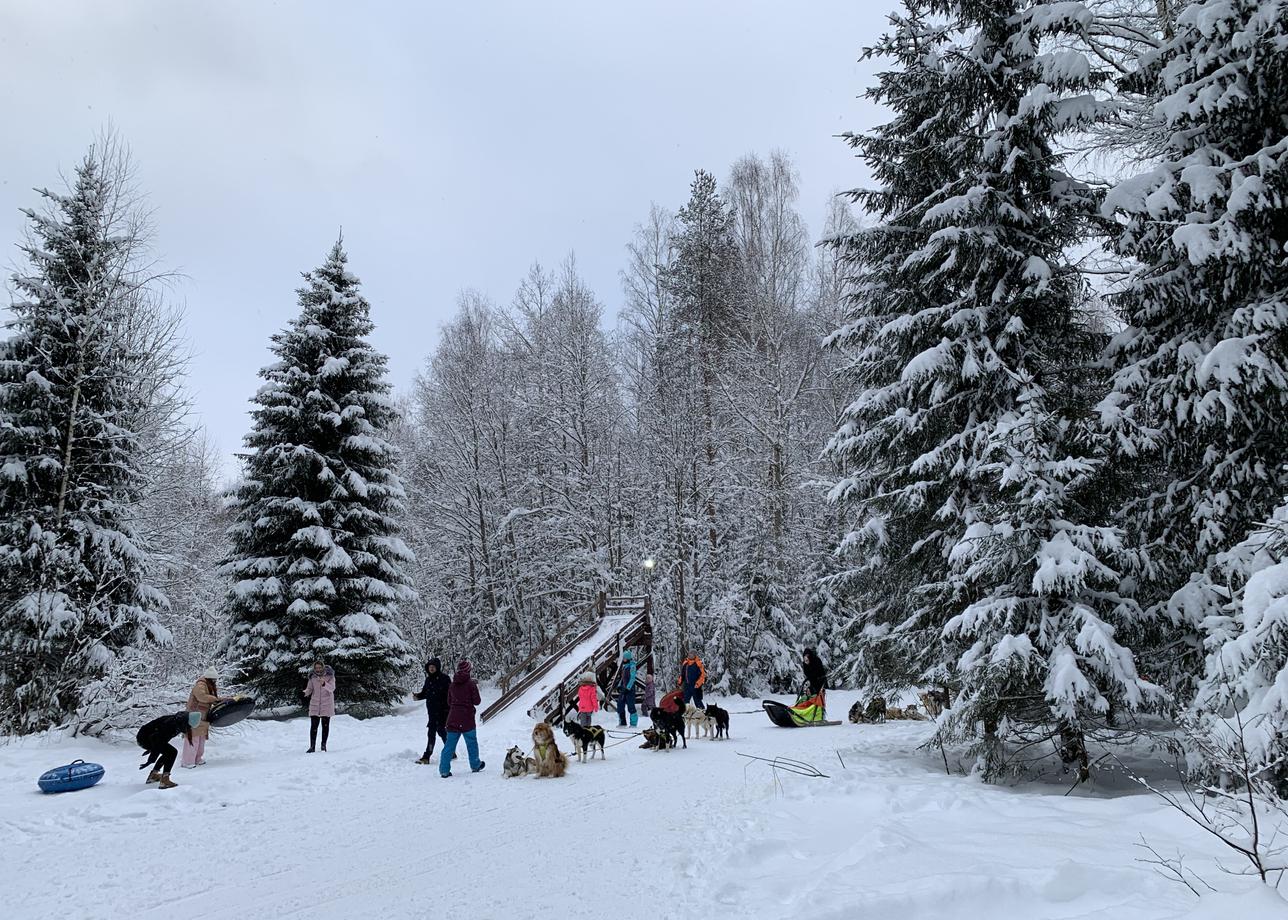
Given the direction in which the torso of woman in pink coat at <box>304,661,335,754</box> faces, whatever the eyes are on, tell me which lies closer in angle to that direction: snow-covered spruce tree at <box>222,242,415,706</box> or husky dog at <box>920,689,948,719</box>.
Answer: the husky dog

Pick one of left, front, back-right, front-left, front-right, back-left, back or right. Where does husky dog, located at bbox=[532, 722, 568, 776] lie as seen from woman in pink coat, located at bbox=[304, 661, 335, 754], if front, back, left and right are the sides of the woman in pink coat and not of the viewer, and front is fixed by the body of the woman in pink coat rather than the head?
front-left

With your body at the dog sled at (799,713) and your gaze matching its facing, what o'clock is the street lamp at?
The street lamp is roughly at 2 o'clock from the dog sled.

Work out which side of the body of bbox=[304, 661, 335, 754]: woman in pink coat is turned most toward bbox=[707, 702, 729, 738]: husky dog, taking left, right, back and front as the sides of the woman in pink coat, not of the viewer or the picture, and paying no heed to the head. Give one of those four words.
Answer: left

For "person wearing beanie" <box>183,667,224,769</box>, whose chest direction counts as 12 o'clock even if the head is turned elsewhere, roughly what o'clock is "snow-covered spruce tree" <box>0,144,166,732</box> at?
The snow-covered spruce tree is roughly at 8 o'clock from the person wearing beanie.

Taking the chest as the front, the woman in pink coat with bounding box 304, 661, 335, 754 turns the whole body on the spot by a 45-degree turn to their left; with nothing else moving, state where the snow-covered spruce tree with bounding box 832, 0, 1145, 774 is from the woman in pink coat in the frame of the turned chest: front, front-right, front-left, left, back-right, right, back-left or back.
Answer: front

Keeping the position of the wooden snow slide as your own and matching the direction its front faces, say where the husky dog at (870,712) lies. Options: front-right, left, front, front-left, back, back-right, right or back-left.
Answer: left

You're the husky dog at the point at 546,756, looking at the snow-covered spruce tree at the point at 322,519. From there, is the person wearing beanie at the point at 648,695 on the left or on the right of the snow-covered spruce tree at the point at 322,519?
right

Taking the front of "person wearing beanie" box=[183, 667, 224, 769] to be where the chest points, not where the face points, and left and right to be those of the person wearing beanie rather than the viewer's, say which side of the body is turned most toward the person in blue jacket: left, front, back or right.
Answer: front

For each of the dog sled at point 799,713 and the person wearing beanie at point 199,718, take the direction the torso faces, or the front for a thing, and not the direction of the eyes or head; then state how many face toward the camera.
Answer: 0

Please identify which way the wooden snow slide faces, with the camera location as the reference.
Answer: facing the viewer and to the left of the viewer

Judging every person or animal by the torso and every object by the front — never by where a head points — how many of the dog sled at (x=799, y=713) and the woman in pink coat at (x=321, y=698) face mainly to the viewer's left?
1

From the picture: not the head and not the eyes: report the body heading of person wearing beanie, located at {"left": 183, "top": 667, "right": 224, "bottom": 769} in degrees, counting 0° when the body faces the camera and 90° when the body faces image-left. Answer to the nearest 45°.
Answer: approximately 270°

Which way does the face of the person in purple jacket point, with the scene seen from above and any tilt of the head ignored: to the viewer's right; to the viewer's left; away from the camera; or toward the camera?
away from the camera

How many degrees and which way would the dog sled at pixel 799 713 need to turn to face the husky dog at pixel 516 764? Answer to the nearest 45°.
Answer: approximately 45° to its left

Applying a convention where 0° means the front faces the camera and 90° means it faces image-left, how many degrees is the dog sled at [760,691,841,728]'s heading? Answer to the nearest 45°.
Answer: approximately 90°

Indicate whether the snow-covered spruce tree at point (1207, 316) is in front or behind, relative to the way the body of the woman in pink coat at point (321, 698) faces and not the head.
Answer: in front

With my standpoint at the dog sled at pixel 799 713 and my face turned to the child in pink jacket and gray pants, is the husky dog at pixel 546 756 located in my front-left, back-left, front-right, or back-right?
front-left

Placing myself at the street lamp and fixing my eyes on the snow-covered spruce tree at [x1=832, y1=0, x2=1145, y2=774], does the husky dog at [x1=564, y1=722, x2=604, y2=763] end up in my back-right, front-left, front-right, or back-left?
front-right

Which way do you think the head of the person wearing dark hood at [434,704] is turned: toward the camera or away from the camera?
toward the camera
